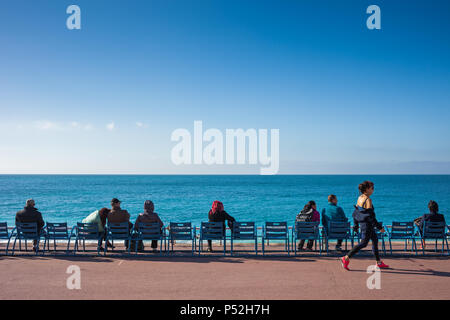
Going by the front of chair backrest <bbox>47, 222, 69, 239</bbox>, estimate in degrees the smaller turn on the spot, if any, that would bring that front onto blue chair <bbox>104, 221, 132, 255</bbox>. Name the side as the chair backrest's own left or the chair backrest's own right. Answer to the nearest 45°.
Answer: approximately 135° to the chair backrest's own right

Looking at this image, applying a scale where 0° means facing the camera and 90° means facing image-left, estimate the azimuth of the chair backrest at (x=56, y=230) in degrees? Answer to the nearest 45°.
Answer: approximately 180°

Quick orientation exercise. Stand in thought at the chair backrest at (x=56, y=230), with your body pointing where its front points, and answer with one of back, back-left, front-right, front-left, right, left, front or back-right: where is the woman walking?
back-right

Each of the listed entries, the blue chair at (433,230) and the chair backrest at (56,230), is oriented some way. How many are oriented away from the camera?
2

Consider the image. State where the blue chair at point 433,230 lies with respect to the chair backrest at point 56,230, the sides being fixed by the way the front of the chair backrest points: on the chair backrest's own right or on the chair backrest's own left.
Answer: on the chair backrest's own right

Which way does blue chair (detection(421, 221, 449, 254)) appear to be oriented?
away from the camera
